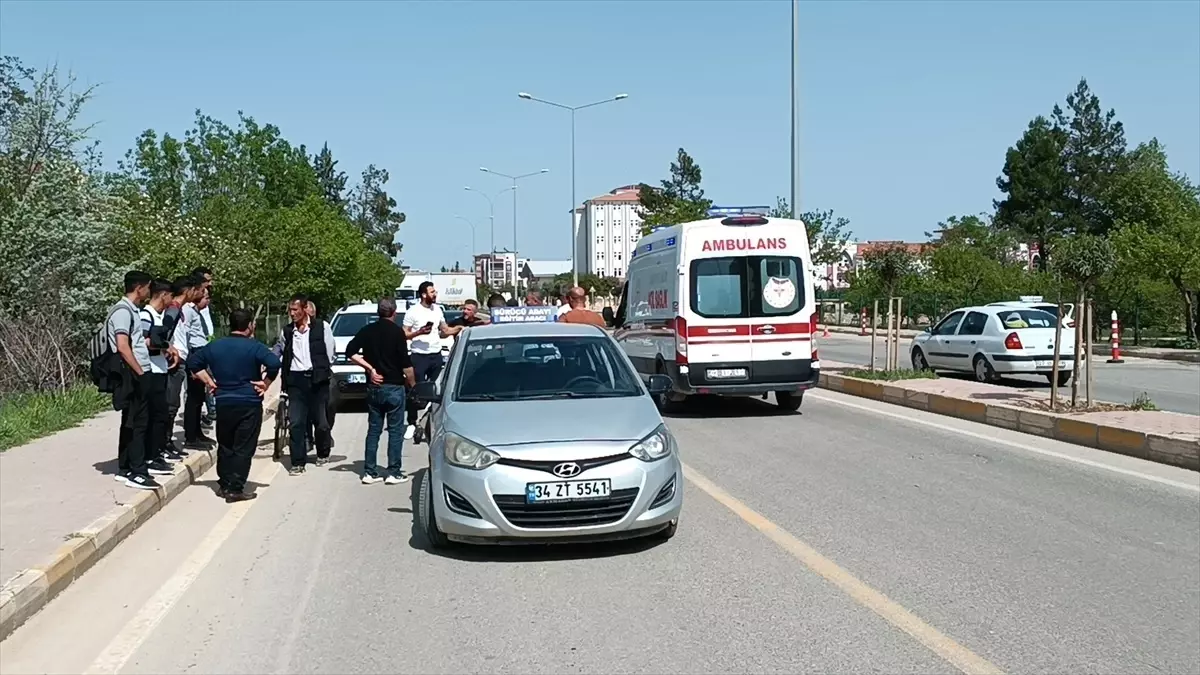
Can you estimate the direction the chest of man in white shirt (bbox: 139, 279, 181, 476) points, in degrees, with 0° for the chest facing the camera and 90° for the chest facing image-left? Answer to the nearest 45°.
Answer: approximately 270°

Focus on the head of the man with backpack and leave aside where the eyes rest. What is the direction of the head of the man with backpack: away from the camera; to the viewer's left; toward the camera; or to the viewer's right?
to the viewer's right

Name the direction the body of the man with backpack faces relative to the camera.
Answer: to the viewer's right

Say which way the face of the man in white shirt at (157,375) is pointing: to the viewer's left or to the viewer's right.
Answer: to the viewer's right

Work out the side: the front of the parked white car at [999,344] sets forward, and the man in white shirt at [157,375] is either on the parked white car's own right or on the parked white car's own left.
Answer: on the parked white car's own left

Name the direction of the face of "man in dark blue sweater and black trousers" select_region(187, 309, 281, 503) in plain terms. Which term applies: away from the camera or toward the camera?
away from the camera

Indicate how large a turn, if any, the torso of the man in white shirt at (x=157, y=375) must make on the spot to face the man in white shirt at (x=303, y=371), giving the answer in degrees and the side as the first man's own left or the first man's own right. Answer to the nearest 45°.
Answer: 0° — they already face them

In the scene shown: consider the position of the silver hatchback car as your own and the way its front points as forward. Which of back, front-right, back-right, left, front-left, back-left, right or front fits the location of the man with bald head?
back
